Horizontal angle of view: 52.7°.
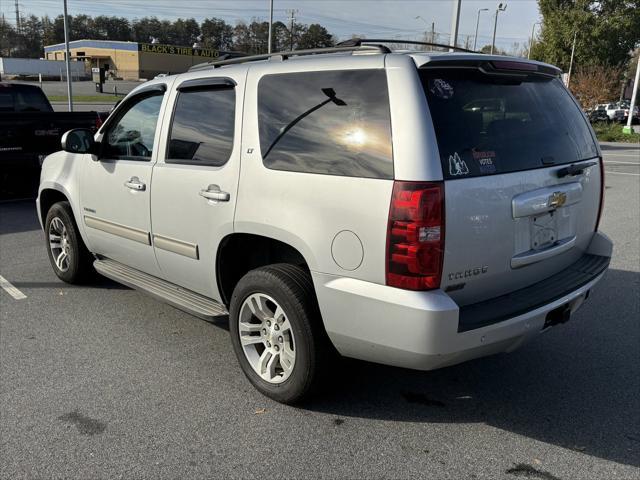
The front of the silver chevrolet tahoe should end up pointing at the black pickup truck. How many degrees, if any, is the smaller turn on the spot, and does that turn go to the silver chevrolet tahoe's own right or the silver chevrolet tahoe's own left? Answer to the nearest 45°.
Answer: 0° — it already faces it

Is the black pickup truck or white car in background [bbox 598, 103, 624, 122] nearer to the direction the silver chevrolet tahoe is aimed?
the black pickup truck

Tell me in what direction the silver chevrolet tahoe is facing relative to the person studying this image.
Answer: facing away from the viewer and to the left of the viewer

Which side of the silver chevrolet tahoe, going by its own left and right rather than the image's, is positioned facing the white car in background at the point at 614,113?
right
